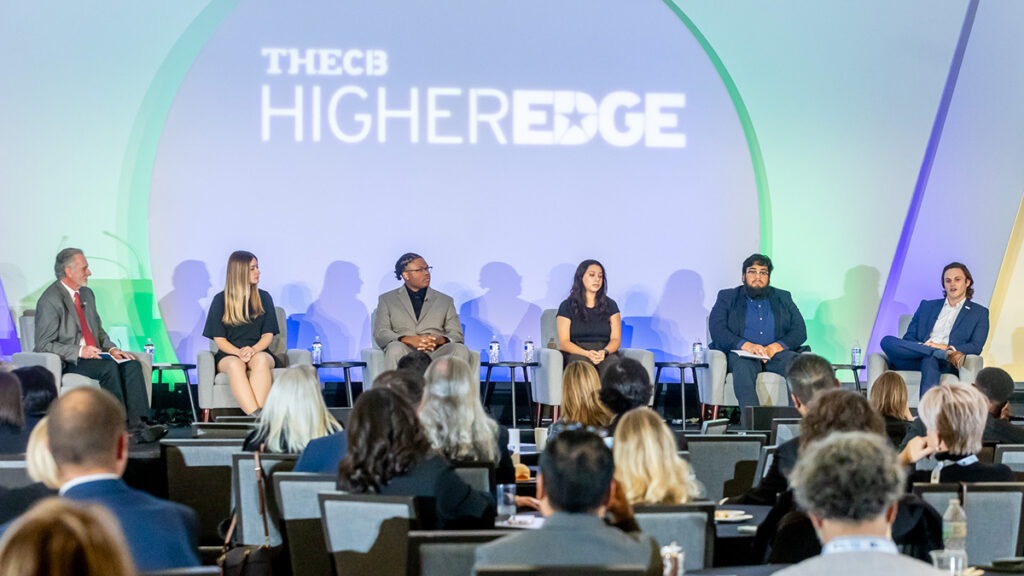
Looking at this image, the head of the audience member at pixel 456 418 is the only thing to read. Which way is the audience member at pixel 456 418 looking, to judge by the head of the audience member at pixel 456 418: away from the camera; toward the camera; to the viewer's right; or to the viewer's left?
away from the camera

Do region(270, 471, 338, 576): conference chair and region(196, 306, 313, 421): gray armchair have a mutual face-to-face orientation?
yes

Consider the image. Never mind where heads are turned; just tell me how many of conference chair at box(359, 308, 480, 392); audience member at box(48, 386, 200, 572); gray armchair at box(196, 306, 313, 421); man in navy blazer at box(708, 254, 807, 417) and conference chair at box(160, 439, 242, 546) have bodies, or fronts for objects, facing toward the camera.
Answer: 3

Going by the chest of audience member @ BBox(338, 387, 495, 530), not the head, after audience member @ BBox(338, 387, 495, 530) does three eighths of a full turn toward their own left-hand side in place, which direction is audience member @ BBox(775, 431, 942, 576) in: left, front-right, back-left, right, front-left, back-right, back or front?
left

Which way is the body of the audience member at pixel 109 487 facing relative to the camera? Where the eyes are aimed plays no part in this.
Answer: away from the camera

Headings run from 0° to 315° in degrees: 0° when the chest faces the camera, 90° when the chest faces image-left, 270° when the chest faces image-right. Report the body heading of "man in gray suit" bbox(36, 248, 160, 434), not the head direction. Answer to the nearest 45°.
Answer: approximately 315°

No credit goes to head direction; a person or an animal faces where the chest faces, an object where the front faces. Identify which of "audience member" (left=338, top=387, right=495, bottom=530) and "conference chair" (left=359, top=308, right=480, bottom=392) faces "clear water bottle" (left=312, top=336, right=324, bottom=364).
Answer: the audience member

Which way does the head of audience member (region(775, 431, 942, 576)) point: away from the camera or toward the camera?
away from the camera

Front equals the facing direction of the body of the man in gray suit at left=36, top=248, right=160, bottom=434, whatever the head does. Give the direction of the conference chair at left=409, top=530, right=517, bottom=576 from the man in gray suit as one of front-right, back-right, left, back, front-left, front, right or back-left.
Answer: front-right

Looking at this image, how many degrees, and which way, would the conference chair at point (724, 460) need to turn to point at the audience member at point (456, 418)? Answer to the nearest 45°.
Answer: approximately 135° to its left

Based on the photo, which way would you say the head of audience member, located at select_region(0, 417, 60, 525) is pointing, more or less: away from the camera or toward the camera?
away from the camera

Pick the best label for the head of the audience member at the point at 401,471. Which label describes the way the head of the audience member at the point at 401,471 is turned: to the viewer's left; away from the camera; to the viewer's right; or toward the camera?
away from the camera

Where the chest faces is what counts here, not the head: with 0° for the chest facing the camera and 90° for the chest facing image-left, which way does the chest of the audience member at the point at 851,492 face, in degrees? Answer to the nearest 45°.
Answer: approximately 180°

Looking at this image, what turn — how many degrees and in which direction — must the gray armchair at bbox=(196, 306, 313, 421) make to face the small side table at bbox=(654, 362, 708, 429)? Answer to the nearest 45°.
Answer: approximately 90° to its left

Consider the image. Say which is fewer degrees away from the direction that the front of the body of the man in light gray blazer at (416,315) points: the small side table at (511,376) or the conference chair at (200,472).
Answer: the conference chair

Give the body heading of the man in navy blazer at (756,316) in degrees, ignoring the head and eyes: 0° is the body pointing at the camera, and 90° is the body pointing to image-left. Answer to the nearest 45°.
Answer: approximately 0°

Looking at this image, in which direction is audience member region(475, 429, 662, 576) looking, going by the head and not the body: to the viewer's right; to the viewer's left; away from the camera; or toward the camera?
away from the camera

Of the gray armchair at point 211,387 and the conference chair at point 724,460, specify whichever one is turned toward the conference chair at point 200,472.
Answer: the gray armchair

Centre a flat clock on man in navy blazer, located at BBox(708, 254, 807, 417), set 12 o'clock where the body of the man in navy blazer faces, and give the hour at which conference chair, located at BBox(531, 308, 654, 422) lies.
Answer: The conference chair is roughly at 2 o'clock from the man in navy blazer.
